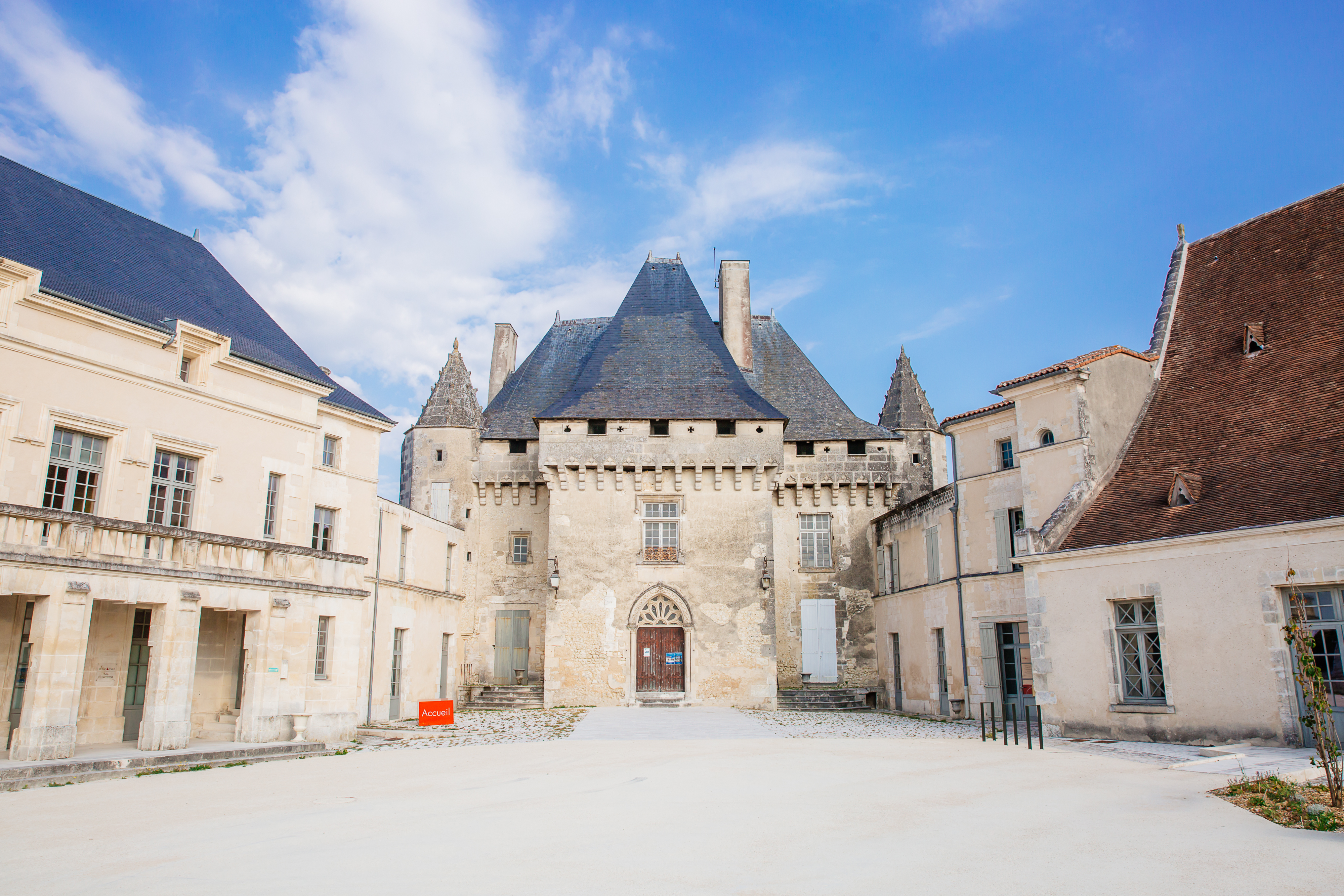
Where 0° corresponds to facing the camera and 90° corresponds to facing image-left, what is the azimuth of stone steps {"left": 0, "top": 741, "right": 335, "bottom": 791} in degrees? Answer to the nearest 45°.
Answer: approximately 315°

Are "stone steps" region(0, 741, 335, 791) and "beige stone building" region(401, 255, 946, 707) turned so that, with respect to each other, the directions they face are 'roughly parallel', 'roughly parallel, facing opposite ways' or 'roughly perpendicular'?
roughly perpendicular

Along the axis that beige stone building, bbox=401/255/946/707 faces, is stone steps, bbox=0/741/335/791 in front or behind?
in front

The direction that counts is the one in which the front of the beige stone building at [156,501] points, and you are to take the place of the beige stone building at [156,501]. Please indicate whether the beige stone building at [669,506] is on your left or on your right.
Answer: on your left

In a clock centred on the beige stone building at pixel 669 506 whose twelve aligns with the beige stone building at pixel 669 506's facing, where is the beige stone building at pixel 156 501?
the beige stone building at pixel 156 501 is roughly at 1 o'clock from the beige stone building at pixel 669 506.

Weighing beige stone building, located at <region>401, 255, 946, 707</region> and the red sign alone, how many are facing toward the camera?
2

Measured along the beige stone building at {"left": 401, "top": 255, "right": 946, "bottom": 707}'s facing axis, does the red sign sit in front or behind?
in front

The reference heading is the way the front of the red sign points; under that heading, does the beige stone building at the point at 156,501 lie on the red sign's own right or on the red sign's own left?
on the red sign's own right

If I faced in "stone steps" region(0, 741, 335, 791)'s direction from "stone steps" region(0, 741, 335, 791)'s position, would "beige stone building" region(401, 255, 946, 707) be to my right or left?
on my left

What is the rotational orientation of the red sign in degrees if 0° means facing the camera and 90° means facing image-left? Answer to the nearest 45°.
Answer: approximately 0°

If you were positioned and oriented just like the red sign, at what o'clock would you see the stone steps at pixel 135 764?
The stone steps is roughly at 1 o'clock from the red sign.

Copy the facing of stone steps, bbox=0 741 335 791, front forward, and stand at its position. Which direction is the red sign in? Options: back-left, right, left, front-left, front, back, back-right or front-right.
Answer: left
